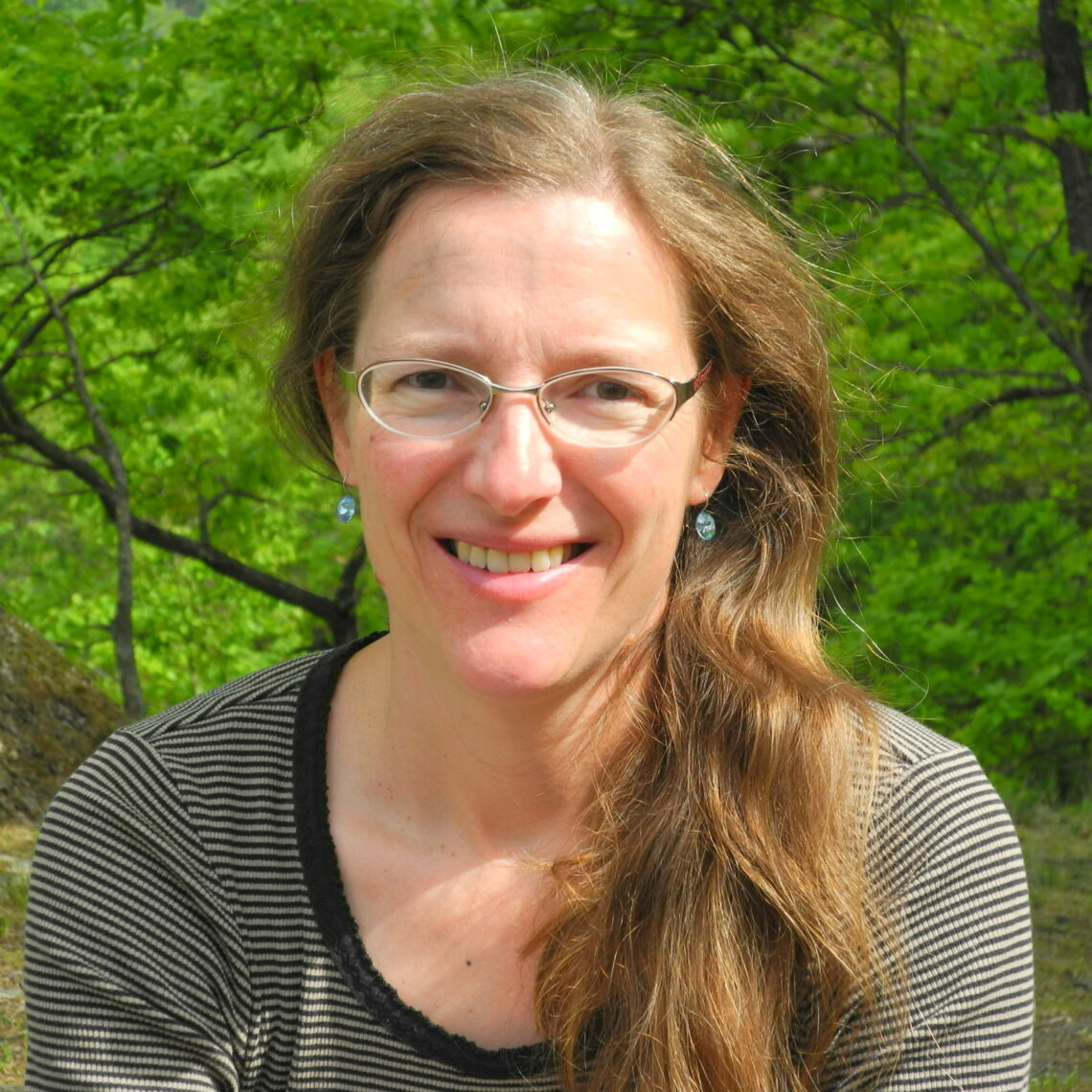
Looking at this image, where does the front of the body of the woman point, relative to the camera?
toward the camera

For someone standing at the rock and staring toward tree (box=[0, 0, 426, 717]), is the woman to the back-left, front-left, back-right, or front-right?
back-right

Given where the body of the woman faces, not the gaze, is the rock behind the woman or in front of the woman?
behind

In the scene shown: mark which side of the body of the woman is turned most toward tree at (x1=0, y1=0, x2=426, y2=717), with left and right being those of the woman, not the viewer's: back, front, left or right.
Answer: back
